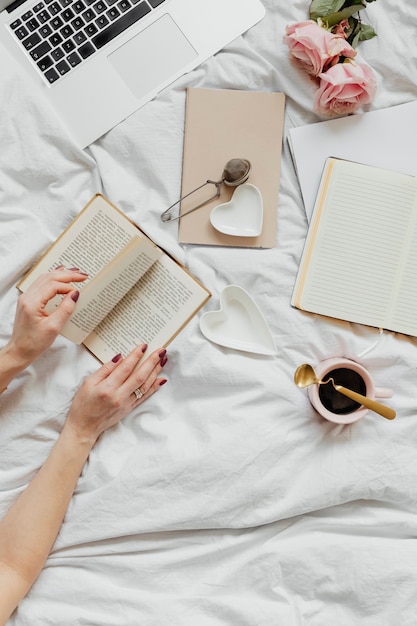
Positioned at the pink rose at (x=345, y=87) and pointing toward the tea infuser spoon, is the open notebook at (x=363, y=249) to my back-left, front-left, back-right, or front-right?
front-left

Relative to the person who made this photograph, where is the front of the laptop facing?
facing the viewer and to the right of the viewer

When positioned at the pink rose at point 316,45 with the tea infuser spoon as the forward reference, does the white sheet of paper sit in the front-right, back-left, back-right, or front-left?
front-left

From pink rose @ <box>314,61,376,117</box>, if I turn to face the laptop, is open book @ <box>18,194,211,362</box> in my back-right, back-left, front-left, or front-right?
front-left

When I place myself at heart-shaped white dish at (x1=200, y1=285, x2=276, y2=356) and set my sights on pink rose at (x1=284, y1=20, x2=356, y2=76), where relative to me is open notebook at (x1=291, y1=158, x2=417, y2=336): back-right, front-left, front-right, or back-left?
front-right
